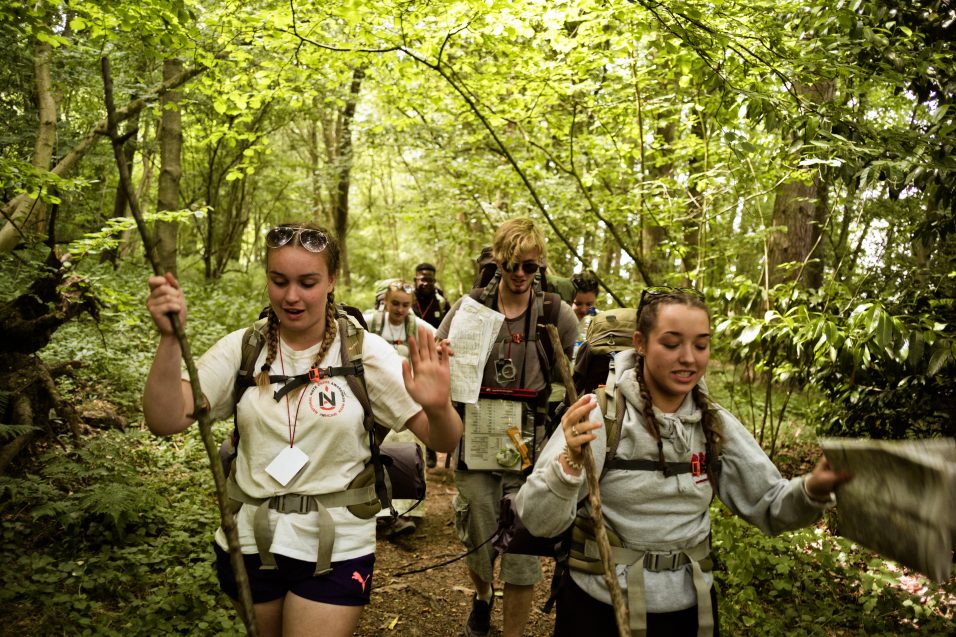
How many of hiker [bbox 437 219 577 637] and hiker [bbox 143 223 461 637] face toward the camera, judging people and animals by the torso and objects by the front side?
2

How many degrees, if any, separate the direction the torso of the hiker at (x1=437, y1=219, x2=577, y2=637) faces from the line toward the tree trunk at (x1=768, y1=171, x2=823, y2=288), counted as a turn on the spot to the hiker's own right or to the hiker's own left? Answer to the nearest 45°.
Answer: approximately 135° to the hiker's own left

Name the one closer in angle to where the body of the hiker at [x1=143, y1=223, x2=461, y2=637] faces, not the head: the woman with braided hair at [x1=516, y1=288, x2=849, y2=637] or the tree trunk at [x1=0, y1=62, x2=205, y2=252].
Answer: the woman with braided hair

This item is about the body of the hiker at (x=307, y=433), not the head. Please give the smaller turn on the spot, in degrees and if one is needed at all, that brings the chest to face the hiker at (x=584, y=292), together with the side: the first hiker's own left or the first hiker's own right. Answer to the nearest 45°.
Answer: approximately 135° to the first hiker's own left

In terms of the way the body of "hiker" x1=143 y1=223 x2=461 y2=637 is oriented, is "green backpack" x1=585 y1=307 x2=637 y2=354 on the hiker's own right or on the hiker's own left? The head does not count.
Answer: on the hiker's own left

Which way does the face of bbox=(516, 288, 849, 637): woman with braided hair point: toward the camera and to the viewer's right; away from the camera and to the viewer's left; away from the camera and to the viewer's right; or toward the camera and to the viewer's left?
toward the camera and to the viewer's right

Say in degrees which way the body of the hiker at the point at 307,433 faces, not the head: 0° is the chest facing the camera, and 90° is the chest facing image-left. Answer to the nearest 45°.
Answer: approximately 0°

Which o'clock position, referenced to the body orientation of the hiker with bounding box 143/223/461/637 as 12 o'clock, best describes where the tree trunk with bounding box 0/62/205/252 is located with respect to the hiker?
The tree trunk is roughly at 5 o'clock from the hiker.

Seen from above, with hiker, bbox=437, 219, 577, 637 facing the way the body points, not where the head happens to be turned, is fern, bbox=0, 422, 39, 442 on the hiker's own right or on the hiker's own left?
on the hiker's own right

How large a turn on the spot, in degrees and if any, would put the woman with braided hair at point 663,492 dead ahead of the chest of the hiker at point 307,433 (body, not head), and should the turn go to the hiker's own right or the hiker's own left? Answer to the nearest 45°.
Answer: approximately 90° to the hiker's own left

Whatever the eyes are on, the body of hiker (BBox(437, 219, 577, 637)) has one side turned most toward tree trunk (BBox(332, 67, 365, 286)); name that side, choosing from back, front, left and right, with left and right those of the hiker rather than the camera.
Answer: back
